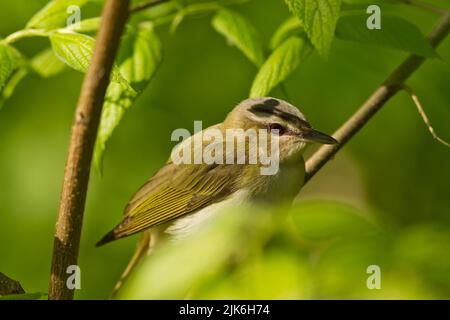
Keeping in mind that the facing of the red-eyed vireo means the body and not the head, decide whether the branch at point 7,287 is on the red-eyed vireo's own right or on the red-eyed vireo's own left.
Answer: on the red-eyed vireo's own right

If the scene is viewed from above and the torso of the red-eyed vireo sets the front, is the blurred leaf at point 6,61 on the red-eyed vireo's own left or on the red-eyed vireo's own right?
on the red-eyed vireo's own right

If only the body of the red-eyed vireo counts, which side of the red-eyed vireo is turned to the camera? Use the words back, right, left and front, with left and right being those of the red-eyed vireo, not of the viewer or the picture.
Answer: right

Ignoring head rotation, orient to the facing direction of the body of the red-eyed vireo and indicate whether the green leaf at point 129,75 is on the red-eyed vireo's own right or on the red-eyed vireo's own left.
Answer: on the red-eyed vireo's own right

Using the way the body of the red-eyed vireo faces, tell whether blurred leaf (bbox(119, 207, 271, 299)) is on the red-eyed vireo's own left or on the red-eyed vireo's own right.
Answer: on the red-eyed vireo's own right
